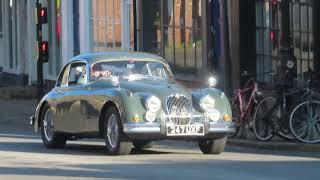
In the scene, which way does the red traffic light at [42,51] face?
toward the camera

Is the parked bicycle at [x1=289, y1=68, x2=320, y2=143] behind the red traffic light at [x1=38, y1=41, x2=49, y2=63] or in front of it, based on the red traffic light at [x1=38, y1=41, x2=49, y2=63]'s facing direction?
in front

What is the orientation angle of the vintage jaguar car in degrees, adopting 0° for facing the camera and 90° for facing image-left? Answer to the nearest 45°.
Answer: approximately 315°

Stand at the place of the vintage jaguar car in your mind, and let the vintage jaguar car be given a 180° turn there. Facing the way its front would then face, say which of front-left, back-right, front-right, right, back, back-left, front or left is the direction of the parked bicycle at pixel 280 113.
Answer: right
